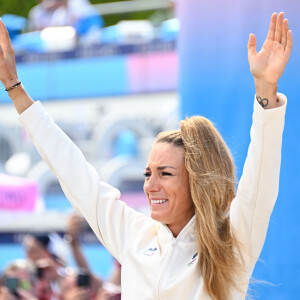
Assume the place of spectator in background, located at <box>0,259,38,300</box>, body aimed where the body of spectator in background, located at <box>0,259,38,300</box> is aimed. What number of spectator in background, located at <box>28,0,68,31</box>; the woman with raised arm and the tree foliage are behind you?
2

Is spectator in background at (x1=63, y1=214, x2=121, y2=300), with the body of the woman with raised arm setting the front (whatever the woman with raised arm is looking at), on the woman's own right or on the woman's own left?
on the woman's own right

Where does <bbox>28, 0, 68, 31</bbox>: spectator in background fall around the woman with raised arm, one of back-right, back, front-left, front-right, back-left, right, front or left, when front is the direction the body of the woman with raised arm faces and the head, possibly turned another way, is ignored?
back-right

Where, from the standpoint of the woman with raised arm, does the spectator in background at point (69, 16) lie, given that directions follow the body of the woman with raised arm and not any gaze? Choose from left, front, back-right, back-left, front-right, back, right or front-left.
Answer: back-right

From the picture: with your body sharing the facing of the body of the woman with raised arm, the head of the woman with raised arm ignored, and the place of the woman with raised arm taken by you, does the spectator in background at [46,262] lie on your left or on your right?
on your right

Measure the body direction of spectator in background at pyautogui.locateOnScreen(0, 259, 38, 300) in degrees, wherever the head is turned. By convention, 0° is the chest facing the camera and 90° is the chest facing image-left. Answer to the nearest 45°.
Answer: approximately 0°

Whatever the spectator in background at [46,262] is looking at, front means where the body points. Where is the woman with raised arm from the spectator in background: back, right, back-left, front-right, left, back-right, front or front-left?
front-left

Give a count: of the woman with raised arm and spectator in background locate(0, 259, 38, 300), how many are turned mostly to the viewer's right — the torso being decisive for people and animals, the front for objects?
0

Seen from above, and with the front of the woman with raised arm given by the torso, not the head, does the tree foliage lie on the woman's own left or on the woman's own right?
on the woman's own right

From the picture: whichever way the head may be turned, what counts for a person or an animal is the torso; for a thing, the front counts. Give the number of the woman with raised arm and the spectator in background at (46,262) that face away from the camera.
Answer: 0

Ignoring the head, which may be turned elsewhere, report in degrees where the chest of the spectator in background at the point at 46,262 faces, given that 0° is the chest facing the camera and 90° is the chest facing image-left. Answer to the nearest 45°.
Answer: approximately 45°

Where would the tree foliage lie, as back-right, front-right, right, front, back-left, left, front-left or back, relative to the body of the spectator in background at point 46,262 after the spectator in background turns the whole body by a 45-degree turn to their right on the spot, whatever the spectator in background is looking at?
right

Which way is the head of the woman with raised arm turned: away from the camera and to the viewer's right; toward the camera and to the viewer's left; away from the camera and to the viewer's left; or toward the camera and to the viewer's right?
toward the camera and to the viewer's left

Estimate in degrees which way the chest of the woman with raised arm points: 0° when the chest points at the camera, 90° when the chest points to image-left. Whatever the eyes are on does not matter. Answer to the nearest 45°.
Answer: approximately 45°

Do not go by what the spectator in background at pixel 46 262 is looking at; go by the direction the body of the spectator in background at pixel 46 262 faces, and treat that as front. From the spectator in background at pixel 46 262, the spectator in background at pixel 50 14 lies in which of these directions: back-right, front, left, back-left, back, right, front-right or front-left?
back-right

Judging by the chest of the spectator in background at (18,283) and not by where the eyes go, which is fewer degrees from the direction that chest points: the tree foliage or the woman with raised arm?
the woman with raised arm
